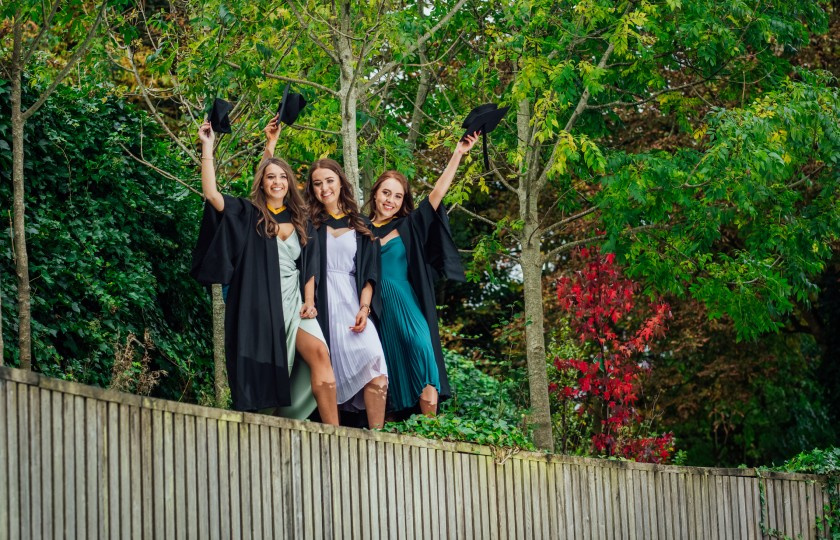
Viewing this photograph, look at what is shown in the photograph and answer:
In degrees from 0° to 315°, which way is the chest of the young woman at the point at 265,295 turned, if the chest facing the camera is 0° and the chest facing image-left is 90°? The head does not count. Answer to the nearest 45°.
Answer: approximately 315°

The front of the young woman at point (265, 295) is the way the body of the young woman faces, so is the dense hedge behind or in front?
behind

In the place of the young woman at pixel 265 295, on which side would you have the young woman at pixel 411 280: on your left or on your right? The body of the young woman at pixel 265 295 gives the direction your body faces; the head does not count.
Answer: on your left
